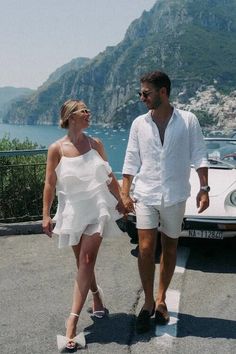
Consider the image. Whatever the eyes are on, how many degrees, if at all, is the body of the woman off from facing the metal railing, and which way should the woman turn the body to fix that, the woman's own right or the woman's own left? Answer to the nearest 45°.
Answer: approximately 180°

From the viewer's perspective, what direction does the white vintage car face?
toward the camera

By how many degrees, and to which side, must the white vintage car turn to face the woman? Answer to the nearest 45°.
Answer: approximately 45° to its right

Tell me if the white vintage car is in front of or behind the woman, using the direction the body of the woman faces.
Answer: behind

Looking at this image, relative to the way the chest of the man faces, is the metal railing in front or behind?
behind

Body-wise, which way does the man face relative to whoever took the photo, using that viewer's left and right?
facing the viewer

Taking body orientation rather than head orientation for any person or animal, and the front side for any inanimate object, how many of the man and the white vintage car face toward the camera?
2

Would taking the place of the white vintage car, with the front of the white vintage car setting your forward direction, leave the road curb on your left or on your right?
on your right

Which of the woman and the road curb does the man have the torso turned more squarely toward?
the woman

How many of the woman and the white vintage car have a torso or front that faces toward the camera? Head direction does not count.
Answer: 2

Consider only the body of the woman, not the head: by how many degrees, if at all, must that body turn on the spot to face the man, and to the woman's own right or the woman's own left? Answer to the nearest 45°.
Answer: approximately 90° to the woman's own left

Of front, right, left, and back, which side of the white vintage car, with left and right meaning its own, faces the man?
front
